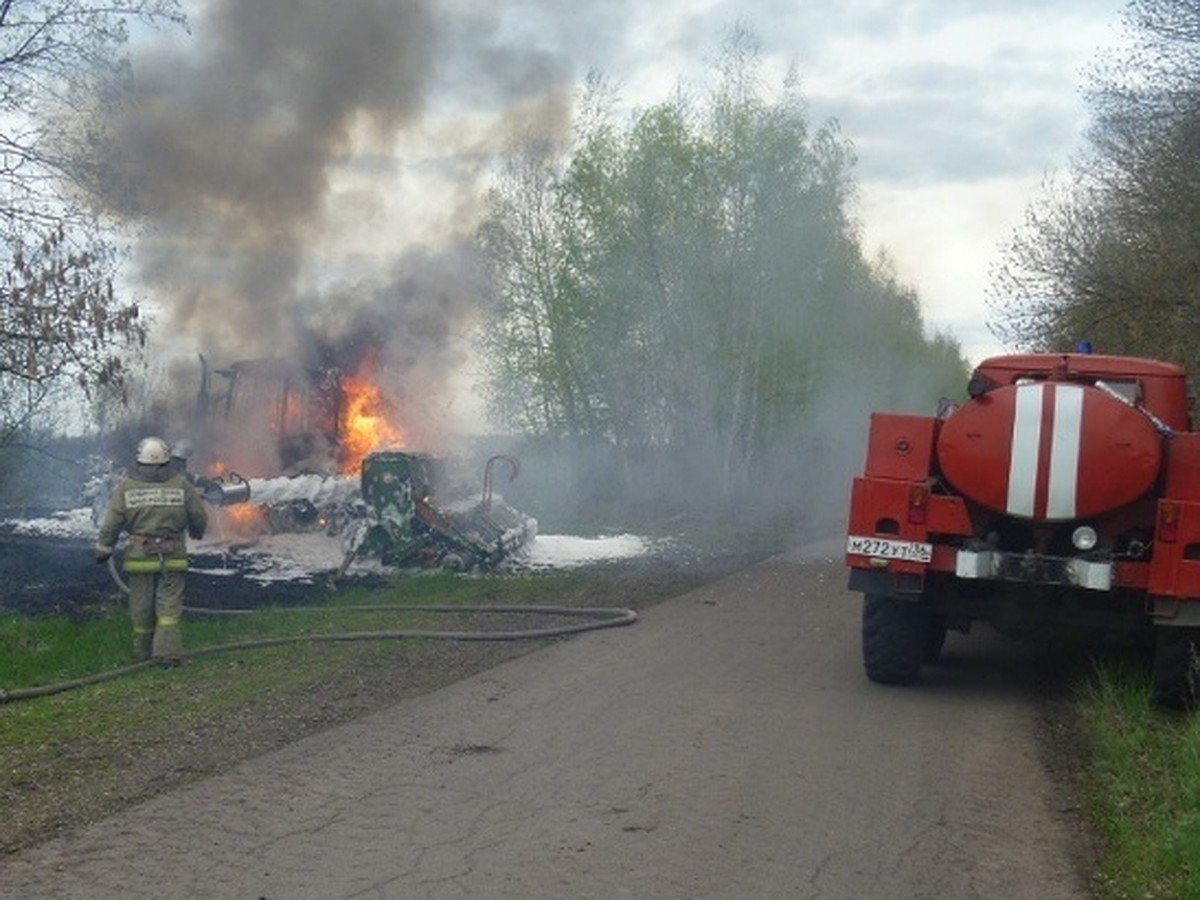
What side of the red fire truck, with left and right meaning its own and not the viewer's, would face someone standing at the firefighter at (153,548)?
left

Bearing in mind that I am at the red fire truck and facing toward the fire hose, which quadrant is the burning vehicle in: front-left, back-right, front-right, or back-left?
front-right

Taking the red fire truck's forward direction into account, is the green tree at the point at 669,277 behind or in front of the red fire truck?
in front

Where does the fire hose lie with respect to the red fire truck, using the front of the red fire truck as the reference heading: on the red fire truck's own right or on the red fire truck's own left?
on the red fire truck's own left

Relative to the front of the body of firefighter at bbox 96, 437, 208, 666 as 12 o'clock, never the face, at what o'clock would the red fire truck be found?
The red fire truck is roughly at 4 o'clock from the firefighter.

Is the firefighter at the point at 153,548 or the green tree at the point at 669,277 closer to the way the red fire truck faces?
the green tree

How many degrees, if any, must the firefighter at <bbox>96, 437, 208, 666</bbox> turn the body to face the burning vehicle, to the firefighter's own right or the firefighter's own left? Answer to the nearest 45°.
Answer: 0° — they already face it

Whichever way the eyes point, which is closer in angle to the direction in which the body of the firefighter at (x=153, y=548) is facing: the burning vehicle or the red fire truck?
the burning vehicle

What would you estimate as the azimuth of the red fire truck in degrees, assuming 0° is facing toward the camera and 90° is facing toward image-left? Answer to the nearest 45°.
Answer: approximately 180°

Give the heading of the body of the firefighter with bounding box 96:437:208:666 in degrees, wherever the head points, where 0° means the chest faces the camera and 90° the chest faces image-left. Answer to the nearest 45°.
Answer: approximately 180°
